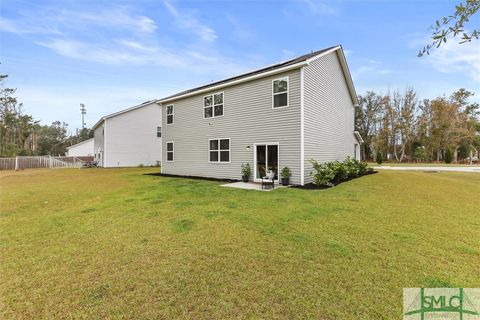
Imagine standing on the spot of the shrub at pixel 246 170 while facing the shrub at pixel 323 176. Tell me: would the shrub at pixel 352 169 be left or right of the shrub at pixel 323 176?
left

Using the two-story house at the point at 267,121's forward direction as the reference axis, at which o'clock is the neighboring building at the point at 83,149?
The neighboring building is roughly at 9 o'clock from the two-story house.

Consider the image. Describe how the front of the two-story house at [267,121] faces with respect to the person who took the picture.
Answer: facing away from the viewer and to the right of the viewer

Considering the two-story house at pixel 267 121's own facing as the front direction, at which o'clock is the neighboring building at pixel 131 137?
The neighboring building is roughly at 9 o'clock from the two-story house.
